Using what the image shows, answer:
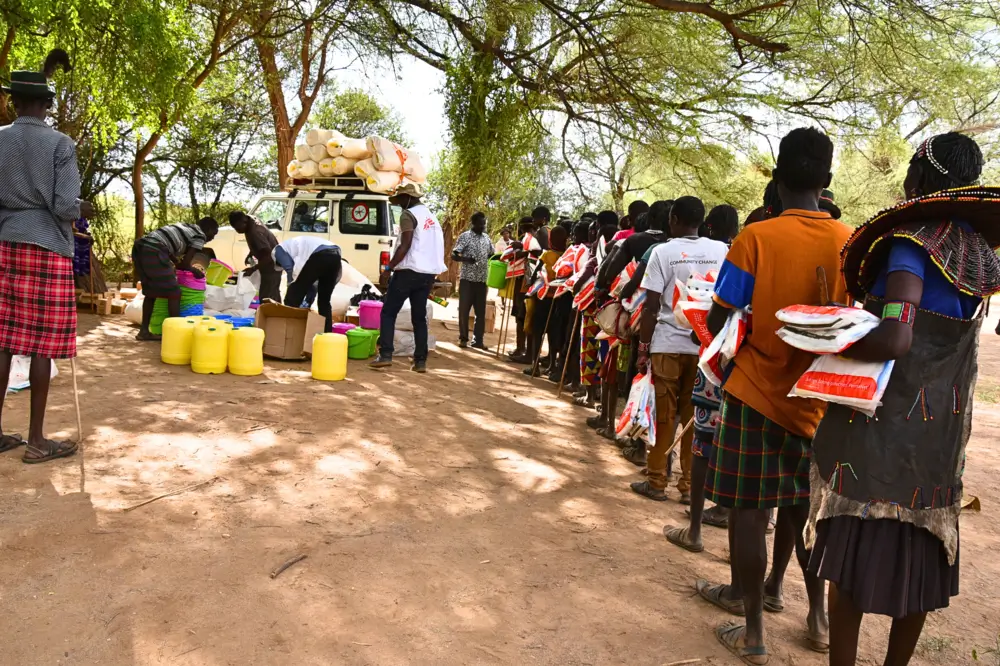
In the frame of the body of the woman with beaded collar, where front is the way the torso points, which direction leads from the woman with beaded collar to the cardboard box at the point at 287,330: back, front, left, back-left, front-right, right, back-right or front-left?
front

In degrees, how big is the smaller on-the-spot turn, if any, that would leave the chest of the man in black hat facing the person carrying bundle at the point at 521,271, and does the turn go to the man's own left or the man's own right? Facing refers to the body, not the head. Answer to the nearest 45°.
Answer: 0° — they already face them

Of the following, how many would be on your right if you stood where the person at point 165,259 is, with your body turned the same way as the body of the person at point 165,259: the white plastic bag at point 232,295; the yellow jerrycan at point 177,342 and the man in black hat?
2

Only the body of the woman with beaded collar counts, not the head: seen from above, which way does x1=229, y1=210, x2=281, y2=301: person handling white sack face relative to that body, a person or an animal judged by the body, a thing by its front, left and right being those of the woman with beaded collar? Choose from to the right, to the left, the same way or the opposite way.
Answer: to the left

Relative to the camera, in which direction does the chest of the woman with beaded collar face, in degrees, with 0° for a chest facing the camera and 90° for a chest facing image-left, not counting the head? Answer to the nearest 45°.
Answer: approximately 135°

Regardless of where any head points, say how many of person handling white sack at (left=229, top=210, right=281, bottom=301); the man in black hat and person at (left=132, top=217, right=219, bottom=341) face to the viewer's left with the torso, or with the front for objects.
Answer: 1

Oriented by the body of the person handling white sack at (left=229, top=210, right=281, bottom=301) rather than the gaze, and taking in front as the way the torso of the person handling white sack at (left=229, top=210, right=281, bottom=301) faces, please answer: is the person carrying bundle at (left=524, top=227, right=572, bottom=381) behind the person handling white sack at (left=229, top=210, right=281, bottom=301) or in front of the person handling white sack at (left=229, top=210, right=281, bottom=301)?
behind

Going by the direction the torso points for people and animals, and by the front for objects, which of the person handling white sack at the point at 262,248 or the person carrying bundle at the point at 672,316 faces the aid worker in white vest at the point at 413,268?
the person carrying bundle at the point at 672,316

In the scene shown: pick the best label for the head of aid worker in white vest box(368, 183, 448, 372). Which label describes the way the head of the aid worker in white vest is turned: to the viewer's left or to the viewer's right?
to the viewer's left

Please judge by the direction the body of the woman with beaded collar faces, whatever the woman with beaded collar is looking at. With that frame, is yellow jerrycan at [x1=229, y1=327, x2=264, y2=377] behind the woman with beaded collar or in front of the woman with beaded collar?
in front

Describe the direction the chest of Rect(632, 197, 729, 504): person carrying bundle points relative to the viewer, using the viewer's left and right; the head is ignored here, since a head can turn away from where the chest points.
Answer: facing away from the viewer and to the left of the viewer

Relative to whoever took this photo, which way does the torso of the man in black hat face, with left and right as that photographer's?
facing away from the viewer and to the right of the viewer

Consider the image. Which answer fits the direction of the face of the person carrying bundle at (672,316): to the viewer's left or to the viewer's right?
to the viewer's left

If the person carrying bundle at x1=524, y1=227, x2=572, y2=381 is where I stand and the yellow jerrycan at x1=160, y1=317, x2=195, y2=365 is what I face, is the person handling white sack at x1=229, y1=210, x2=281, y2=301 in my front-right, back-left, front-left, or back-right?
front-right

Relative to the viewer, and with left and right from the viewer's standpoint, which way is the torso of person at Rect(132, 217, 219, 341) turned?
facing to the right of the viewer

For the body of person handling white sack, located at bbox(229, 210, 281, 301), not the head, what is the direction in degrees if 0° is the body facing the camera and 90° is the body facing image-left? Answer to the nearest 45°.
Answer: approximately 90°

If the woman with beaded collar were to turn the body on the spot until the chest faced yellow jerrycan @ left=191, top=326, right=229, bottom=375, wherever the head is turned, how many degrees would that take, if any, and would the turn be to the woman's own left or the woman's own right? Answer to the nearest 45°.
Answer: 0° — they already face it
